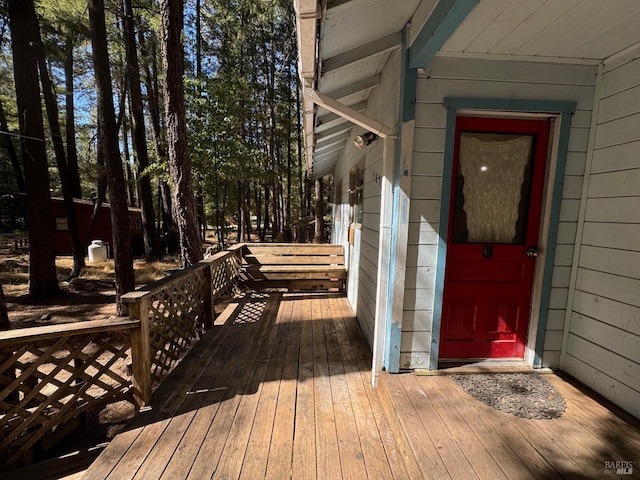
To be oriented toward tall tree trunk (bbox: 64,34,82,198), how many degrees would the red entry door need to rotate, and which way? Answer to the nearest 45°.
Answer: approximately 90° to its right

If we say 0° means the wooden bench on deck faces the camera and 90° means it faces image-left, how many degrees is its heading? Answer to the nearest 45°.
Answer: approximately 0°

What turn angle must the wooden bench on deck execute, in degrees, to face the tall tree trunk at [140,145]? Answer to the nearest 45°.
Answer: approximately 135° to its right

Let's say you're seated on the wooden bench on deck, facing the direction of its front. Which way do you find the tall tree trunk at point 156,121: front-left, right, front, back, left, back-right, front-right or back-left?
back-right

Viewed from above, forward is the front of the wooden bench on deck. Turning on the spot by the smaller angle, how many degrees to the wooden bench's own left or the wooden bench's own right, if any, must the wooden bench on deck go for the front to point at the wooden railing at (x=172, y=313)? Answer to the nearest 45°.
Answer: approximately 45° to the wooden bench's own right

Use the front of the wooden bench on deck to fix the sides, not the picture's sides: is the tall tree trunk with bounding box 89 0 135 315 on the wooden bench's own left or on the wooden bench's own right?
on the wooden bench's own right
